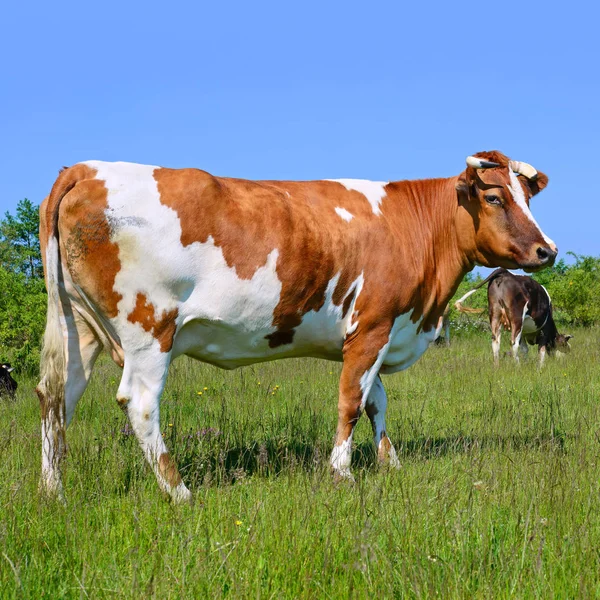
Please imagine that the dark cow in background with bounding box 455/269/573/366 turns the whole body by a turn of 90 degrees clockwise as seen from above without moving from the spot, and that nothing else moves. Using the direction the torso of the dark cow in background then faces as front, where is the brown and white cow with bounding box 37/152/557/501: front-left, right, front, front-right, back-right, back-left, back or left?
front-right

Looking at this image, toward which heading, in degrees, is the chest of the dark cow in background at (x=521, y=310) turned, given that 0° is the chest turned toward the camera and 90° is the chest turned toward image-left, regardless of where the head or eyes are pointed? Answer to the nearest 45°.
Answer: approximately 225°

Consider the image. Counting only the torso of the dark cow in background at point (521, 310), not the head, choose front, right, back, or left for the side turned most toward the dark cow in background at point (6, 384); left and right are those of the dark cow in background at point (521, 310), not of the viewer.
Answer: back
